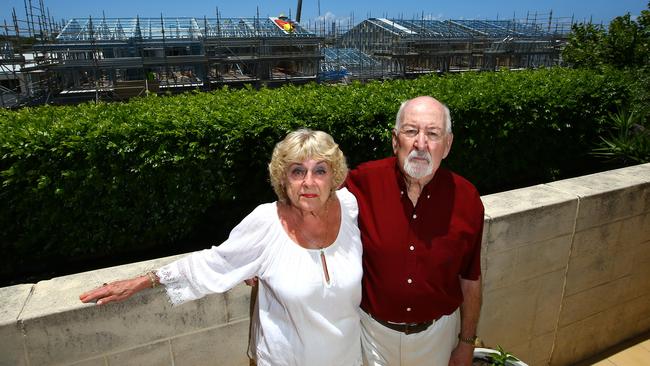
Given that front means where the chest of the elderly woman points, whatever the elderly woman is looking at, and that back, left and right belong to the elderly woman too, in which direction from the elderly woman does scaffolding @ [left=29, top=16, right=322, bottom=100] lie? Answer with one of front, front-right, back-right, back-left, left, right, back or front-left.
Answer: back

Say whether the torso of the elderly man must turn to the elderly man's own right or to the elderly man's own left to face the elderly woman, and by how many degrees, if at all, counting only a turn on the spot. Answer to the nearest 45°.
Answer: approximately 45° to the elderly man's own right

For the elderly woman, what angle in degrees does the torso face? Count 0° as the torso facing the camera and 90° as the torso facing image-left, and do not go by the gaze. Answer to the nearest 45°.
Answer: approximately 0°

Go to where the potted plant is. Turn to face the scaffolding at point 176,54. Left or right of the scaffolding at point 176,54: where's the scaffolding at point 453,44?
right

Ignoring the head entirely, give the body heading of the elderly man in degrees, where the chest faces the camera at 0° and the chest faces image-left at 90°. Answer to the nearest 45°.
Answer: approximately 0°

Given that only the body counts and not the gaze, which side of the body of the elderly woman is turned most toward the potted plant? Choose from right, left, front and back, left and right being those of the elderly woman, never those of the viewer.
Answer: left

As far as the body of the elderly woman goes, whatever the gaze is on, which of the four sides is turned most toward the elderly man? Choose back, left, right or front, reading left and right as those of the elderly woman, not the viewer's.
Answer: left

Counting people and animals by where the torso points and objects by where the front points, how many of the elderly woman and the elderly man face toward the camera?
2

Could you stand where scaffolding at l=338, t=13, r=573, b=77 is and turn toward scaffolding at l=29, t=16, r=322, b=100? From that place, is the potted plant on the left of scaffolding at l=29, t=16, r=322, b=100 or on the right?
left

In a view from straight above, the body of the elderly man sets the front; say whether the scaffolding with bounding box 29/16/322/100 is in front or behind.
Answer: behind

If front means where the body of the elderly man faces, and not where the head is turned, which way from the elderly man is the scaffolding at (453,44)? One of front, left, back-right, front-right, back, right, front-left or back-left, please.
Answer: back
